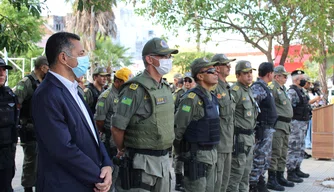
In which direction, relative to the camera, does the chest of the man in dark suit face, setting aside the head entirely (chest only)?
to the viewer's right

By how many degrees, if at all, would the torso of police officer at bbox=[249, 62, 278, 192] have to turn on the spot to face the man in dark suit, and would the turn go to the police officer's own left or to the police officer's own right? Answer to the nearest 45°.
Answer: approximately 90° to the police officer's own right

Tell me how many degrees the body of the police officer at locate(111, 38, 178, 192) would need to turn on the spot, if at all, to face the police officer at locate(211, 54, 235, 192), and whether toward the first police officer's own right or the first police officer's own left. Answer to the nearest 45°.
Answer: approximately 90° to the first police officer's own left

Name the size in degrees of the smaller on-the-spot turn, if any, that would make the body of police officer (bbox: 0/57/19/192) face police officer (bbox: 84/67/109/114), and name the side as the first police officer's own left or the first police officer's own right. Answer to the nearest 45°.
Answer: approximately 90° to the first police officer's own left
